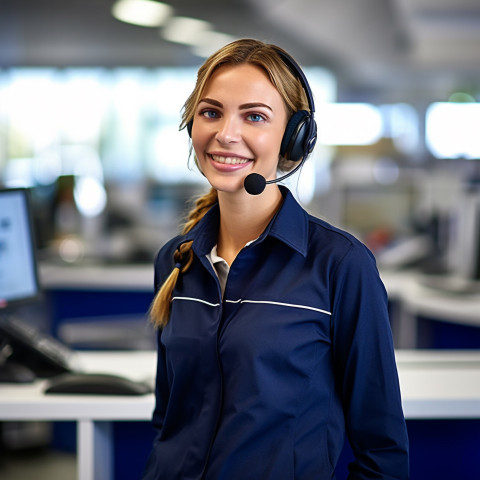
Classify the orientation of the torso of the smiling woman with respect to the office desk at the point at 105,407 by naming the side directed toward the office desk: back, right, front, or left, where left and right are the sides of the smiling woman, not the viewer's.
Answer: right

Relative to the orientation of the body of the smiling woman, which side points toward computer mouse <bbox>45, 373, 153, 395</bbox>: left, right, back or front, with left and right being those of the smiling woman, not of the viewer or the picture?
right

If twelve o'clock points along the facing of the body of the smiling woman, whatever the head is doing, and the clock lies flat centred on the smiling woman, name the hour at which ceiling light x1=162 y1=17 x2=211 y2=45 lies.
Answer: The ceiling light is roughly at 4 o'clock from the smiling woman.

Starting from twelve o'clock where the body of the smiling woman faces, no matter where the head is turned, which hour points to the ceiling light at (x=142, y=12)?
The ceiling light is roughly at 4 o'clock from the smiling woman.

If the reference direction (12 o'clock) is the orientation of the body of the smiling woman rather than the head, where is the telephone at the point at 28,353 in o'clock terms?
The telephone is roughly at 3 o'clock from the smiling woman.
